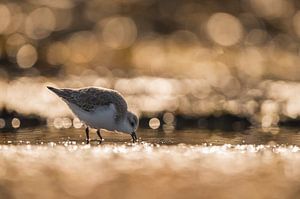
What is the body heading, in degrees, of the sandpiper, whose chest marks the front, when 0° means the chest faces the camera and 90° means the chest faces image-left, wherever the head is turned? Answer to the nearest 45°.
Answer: approximately 270°
